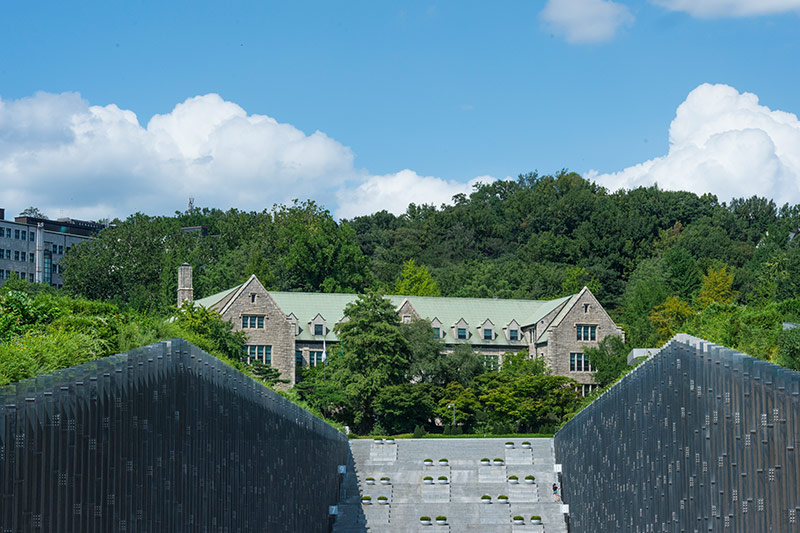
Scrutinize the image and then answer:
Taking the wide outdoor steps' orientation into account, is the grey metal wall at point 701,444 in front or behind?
in front

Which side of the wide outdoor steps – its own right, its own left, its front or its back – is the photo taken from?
front

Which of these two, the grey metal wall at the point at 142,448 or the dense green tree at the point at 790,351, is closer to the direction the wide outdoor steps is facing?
the grey metal wall

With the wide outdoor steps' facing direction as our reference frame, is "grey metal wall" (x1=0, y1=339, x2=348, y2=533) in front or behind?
in front

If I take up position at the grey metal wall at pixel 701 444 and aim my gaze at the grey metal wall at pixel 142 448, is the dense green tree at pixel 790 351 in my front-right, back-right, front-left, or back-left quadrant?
back-right

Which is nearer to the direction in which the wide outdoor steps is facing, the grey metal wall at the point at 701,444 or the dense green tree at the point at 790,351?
the grey metal wall

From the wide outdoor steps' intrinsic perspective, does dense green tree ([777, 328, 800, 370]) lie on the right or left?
on its left
